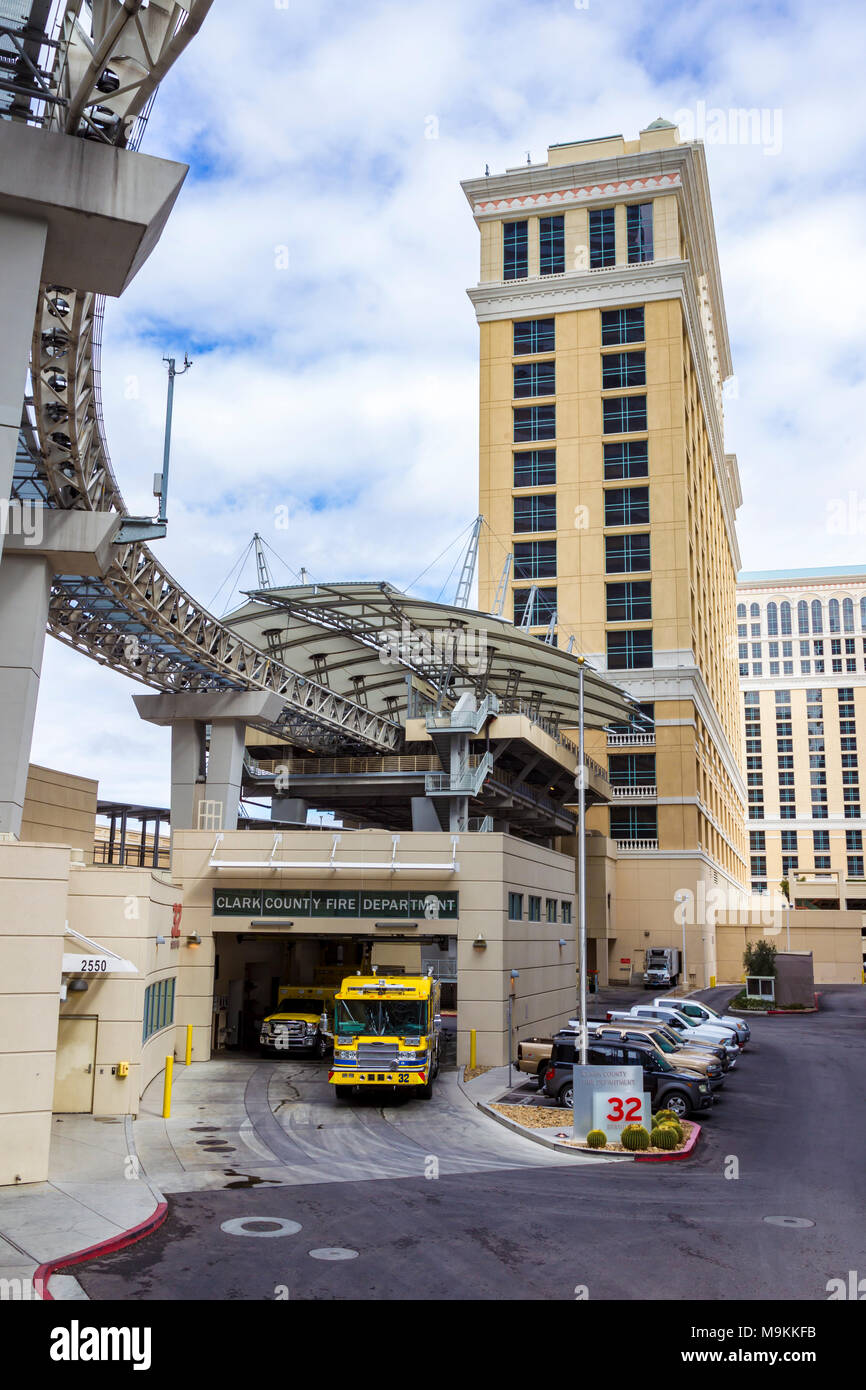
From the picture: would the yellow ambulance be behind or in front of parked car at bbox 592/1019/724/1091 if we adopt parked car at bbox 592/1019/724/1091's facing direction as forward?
behind

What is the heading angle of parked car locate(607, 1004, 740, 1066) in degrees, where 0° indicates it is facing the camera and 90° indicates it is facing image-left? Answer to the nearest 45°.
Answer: approximately 315°

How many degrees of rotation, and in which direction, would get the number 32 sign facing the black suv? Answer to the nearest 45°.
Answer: approximately 180°

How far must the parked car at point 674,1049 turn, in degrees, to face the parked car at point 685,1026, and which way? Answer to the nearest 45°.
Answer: approximately 135° to its left

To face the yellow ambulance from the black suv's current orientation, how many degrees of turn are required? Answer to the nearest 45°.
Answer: approximately 180°

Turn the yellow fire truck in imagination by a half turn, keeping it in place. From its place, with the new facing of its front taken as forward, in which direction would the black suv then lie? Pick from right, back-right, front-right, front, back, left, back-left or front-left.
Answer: right

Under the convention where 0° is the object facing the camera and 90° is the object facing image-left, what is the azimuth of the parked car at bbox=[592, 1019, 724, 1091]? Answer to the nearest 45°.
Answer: approximately 315°

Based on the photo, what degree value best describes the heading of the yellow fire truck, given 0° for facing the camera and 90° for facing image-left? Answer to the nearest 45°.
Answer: approximately 0°

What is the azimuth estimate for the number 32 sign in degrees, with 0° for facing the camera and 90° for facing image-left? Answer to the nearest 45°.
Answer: approximately 0°

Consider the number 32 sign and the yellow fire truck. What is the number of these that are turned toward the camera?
2
